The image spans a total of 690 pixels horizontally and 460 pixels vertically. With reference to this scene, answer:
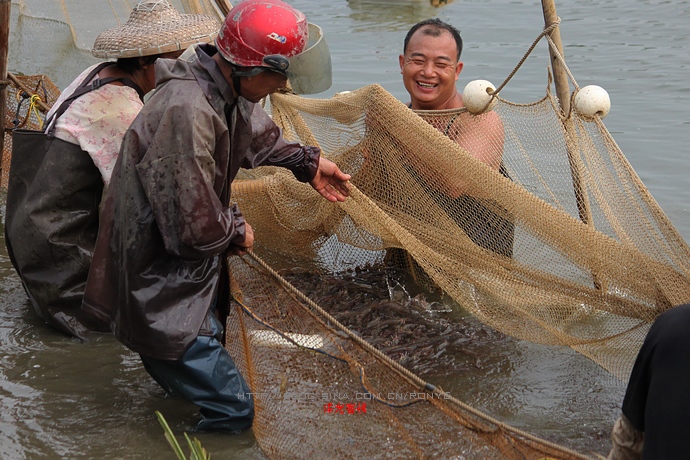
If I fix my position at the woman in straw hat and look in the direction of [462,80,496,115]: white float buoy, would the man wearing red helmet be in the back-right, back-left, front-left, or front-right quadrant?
front-right

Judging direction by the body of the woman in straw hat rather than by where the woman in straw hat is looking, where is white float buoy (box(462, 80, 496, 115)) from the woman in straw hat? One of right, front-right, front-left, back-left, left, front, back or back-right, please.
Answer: front-right

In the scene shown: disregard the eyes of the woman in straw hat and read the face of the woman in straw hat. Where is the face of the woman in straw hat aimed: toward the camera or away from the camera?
away from the camera

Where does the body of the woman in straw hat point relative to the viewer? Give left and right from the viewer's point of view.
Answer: facing away from the viewer and to the right of the viewer
